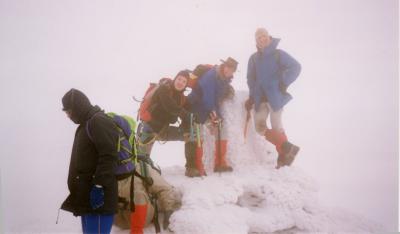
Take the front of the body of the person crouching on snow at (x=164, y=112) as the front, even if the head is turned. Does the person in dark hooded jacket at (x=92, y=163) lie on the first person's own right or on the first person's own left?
on the first person's own right

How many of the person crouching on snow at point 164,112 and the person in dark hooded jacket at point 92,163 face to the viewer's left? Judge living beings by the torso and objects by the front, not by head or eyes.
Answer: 1

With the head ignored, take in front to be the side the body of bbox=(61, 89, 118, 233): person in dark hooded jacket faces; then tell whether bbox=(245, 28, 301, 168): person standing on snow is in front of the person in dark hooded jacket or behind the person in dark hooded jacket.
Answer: behind

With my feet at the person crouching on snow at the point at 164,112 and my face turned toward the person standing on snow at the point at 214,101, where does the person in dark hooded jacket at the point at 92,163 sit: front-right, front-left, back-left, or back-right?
back-right

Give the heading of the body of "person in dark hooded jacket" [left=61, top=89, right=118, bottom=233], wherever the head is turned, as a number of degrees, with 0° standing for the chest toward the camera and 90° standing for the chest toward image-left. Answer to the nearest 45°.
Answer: approximately 90°

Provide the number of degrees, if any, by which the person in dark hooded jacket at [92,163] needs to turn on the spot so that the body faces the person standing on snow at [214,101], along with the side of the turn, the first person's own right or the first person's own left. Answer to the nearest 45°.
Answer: approximately 135° to the first person's own right

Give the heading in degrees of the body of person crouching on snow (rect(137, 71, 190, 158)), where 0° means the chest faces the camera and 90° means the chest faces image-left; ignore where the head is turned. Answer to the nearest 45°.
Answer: approximately 315°

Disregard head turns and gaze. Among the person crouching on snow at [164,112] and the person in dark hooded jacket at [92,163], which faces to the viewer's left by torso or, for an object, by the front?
the person in dark hooded jacket

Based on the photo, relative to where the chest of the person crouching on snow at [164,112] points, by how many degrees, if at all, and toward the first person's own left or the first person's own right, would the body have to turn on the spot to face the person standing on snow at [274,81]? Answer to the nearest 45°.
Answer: approximately 45° to the first person's own left
